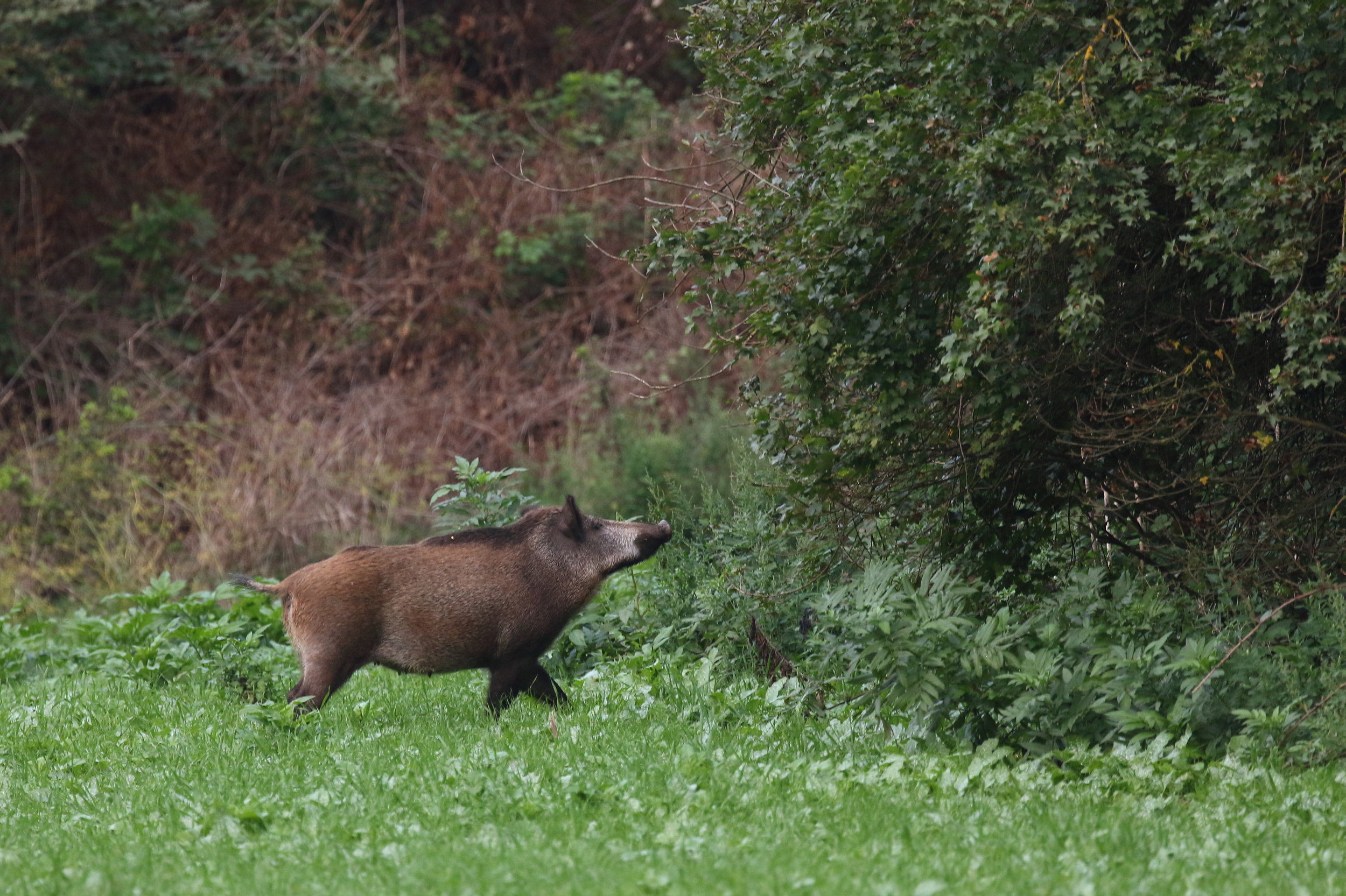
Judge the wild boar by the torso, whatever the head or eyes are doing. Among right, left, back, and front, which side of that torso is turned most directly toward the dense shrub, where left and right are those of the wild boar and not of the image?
front

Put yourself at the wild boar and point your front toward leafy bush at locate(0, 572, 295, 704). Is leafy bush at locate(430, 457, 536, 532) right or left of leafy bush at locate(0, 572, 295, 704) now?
right

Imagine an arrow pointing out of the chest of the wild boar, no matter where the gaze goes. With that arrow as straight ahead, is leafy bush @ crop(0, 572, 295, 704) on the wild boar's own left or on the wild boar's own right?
on the wild boar's own left

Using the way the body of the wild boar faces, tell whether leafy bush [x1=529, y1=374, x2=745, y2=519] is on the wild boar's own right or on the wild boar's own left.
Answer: on the wild boar's own left

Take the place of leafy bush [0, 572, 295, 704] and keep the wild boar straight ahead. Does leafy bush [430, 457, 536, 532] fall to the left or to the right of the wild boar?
left

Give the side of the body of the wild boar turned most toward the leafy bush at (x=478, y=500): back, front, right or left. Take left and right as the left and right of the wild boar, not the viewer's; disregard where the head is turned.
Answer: left

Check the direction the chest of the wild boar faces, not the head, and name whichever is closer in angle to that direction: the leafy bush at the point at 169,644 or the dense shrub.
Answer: the dense shrub

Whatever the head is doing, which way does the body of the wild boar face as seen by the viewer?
to the viewer's right
